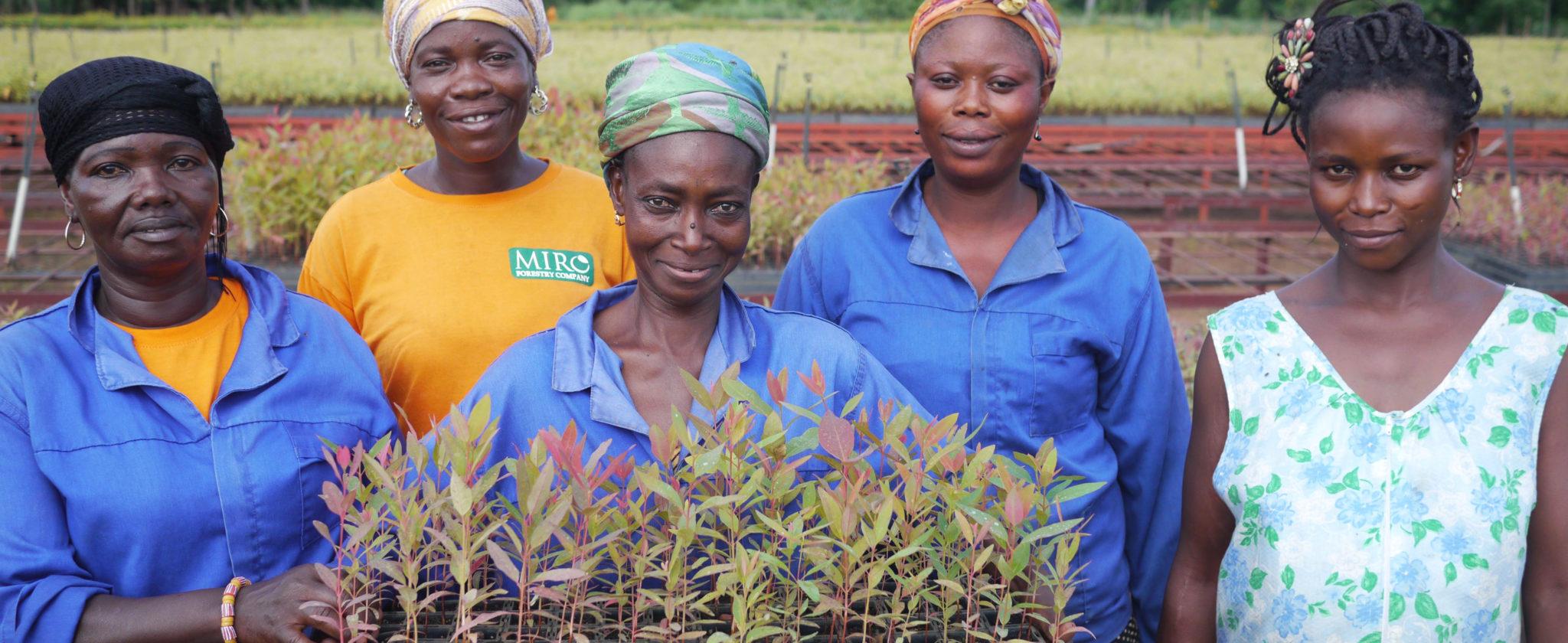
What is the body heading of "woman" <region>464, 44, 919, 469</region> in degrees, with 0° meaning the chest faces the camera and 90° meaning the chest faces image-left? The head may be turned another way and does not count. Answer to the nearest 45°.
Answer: approximately 0°

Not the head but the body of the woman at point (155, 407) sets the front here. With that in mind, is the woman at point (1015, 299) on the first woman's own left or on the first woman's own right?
on the first woman's own left

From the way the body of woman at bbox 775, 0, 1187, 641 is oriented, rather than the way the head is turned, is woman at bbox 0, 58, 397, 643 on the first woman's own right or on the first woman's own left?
on the first woman's own right

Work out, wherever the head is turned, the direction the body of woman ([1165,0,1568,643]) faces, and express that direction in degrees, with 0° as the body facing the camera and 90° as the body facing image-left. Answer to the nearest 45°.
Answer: approximately 0°

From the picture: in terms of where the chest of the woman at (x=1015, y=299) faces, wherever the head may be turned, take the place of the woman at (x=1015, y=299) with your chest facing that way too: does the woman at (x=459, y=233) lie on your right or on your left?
on your right
